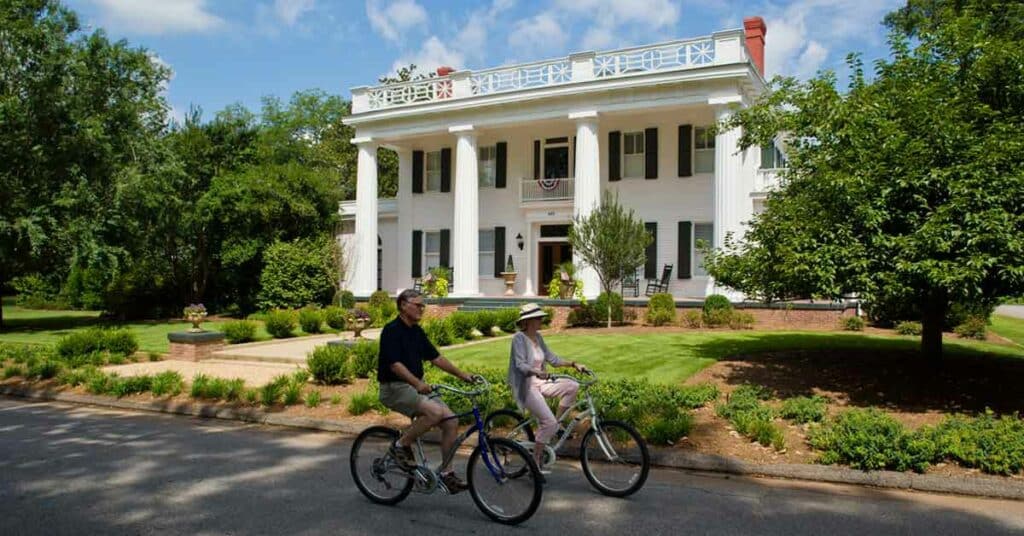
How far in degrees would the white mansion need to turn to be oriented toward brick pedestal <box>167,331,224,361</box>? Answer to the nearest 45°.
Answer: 0° — it already faces it

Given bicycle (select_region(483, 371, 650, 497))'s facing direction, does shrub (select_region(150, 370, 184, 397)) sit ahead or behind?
behind

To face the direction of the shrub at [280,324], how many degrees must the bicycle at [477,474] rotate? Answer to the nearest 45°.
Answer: approximately 135° to its left

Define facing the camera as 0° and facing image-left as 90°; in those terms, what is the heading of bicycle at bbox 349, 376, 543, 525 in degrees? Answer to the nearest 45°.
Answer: approximately 315°

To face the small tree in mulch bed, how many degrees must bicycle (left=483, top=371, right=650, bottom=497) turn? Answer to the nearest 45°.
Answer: approximately 135° to its left

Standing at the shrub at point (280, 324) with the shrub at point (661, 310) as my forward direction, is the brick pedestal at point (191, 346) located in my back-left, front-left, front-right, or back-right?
back-right

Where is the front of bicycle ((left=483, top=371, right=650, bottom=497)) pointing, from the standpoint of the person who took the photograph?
facing the viewer and to the right of the viewer

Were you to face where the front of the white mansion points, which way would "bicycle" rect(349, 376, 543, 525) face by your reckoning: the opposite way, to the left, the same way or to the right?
to the left

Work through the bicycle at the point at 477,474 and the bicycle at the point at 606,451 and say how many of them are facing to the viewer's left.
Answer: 0

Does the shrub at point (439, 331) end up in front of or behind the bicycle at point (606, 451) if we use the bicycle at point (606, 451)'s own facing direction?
behind

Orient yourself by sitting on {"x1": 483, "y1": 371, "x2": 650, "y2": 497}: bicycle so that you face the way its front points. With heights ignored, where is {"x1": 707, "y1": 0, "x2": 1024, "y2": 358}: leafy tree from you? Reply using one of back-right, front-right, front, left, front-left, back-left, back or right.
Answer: left
